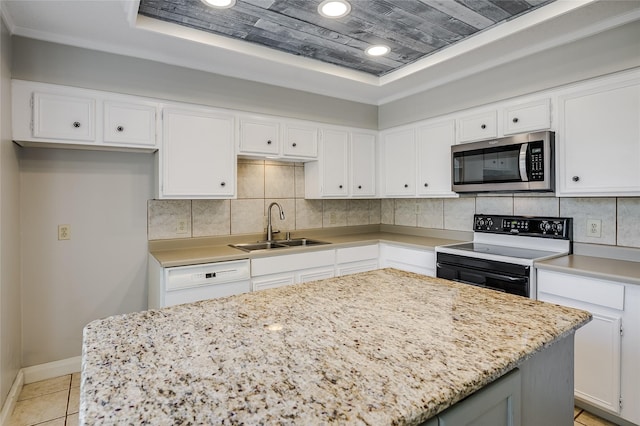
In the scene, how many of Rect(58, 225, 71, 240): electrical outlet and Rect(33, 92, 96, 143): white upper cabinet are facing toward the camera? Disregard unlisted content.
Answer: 2

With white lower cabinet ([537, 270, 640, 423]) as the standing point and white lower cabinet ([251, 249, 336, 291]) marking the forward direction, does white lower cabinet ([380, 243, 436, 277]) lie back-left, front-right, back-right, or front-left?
front-right

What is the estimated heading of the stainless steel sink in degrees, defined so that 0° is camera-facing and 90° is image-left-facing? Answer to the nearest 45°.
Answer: approximately 315°

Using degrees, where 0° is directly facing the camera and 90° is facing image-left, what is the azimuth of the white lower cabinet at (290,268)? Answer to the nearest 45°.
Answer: approximately 315°

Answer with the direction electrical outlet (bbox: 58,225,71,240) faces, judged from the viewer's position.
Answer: facing the viewer

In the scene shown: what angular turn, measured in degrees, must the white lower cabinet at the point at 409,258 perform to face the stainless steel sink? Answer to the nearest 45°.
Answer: approximately 45° to its right

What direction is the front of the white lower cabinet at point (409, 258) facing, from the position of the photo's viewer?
facing the viewer and to the left of the viewer

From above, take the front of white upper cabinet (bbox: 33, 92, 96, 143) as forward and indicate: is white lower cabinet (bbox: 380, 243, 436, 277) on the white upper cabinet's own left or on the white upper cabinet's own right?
on the white upper cabinet's own left

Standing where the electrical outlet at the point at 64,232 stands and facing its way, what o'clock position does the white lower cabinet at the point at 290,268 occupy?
The white lower cabinet is roughly at 10 o'clock from the electrical outlet.

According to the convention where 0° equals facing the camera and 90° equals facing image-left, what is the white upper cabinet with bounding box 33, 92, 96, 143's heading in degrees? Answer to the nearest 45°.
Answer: approximately 0°
